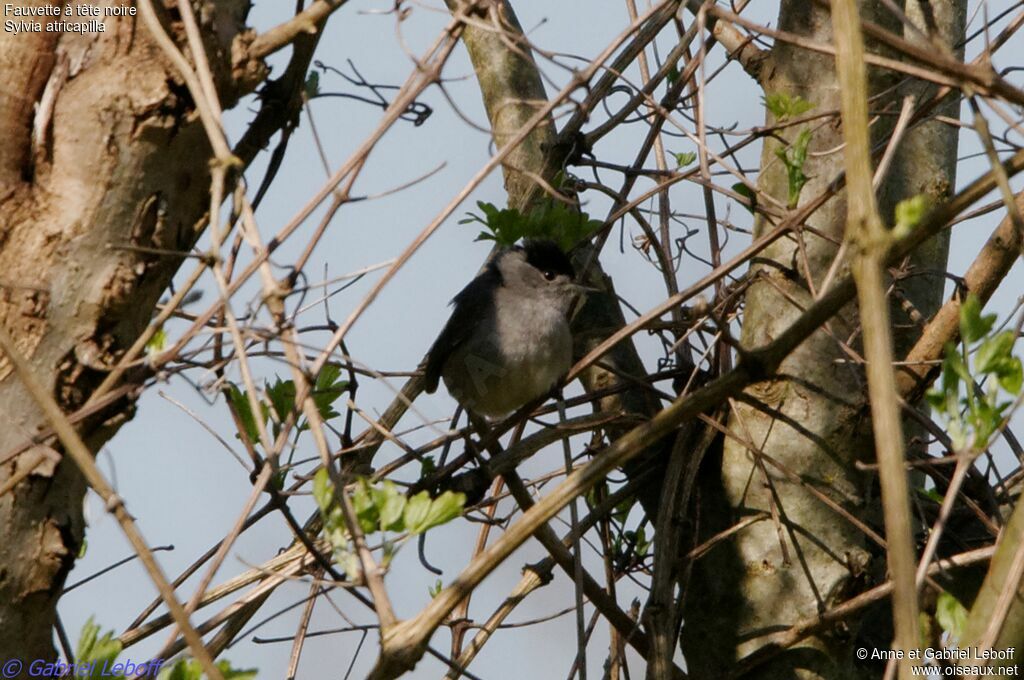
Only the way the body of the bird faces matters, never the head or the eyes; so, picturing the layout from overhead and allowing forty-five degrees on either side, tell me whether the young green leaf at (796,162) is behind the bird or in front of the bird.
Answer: in front

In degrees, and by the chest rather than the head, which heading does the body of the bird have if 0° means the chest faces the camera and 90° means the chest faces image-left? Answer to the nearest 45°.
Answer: approximately 315°

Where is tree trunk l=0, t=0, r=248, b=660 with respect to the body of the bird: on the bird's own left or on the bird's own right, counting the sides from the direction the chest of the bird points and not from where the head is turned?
on the bird's own right

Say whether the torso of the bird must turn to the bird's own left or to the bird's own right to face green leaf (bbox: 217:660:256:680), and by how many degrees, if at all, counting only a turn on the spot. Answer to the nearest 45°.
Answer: approximately 45° to the bird's own right

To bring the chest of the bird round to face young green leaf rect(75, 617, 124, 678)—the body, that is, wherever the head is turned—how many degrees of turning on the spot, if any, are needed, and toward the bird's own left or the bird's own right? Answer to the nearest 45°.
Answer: approximately 90° to the bird's own right

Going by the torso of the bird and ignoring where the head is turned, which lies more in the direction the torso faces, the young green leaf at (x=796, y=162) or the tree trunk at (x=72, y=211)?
the young green leaf

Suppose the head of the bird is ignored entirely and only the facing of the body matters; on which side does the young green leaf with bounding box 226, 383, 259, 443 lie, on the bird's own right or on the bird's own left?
on the bird's own right
